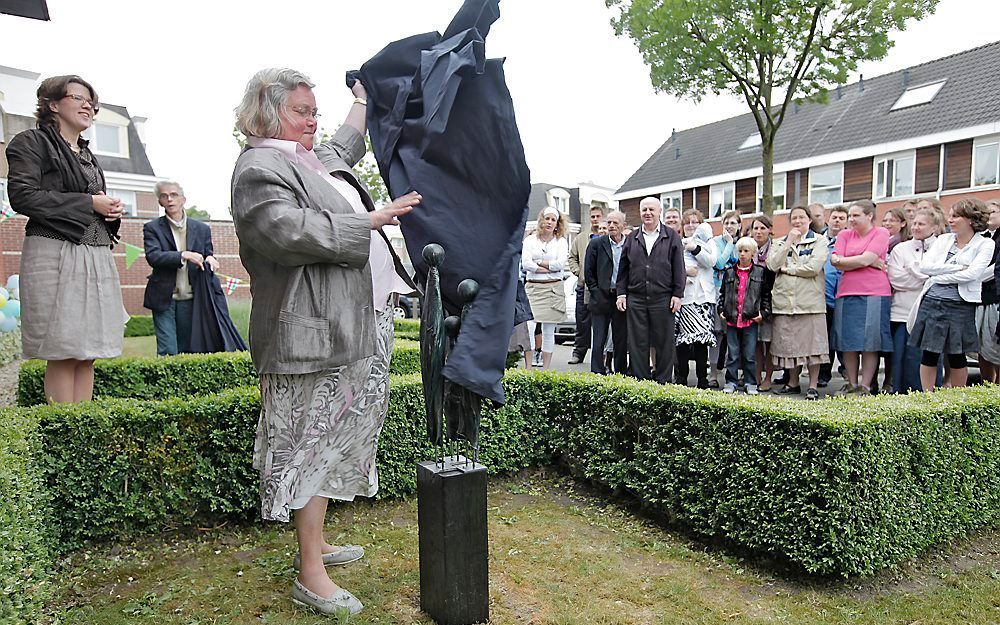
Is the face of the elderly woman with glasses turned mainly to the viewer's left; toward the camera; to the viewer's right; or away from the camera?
to the viewer's right

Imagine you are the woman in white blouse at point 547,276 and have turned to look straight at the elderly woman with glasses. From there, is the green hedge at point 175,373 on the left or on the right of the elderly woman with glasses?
right

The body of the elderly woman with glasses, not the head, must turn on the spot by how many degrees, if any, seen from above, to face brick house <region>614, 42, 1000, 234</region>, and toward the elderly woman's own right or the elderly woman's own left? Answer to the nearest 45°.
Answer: approximately 45° to the elderly woman's own left

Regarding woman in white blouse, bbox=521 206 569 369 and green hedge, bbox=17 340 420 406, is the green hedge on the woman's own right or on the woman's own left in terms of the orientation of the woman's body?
on the woman's own right

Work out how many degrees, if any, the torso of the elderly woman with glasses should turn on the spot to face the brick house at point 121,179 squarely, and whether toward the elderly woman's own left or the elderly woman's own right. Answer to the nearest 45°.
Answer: approximately 90° to the elderly woman's own left

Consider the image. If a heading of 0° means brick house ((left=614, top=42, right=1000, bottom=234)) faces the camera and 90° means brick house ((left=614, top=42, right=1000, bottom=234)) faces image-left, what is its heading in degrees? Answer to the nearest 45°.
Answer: approximately 45°

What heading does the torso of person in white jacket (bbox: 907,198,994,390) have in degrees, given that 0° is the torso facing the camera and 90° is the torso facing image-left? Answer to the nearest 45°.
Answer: approximately 45°

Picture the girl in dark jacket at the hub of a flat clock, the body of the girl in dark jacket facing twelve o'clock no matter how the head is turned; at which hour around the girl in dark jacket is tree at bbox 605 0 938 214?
The tree is roughly at 6 o'clock from the girl in dark jacket.

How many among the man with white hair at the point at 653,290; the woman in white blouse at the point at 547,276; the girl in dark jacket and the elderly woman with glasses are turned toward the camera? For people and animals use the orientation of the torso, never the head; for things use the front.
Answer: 3
